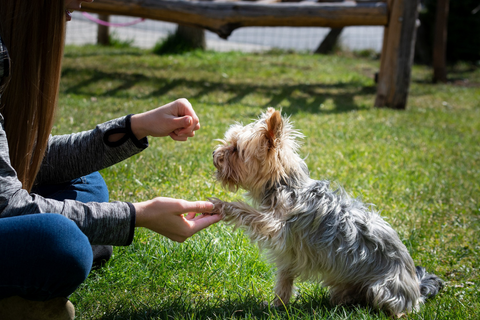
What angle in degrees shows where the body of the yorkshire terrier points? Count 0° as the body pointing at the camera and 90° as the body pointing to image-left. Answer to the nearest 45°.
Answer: approximately 90°
